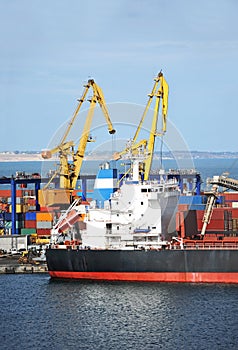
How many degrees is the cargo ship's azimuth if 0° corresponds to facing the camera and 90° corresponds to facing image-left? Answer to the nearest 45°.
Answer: approximately 270°
